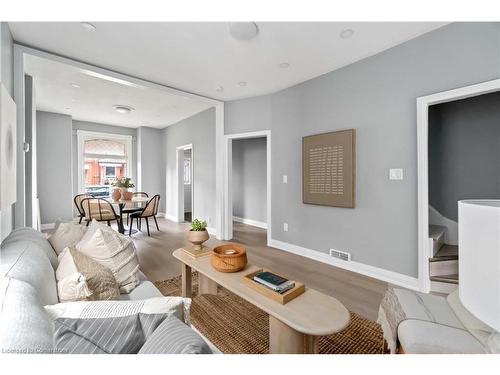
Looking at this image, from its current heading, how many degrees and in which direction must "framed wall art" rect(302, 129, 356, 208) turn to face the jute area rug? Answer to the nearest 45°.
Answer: approximately 45° to its left

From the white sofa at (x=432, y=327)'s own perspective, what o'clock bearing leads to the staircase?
The staircase is roughly at 3 o'clock from the white sofa.

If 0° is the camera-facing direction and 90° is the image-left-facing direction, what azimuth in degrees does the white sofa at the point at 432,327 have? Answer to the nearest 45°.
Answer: approximately 90°

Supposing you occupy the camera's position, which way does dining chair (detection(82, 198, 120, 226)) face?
facing away from the viewer and to the right of the viewer

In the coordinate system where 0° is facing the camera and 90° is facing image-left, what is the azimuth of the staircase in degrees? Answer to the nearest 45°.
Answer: approximately 0°

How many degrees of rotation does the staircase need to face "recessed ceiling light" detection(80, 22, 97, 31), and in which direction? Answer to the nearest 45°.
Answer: approximately 45° to its right

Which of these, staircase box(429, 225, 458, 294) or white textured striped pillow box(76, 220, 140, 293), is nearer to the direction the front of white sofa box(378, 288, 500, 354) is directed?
the white textured striped pillow
